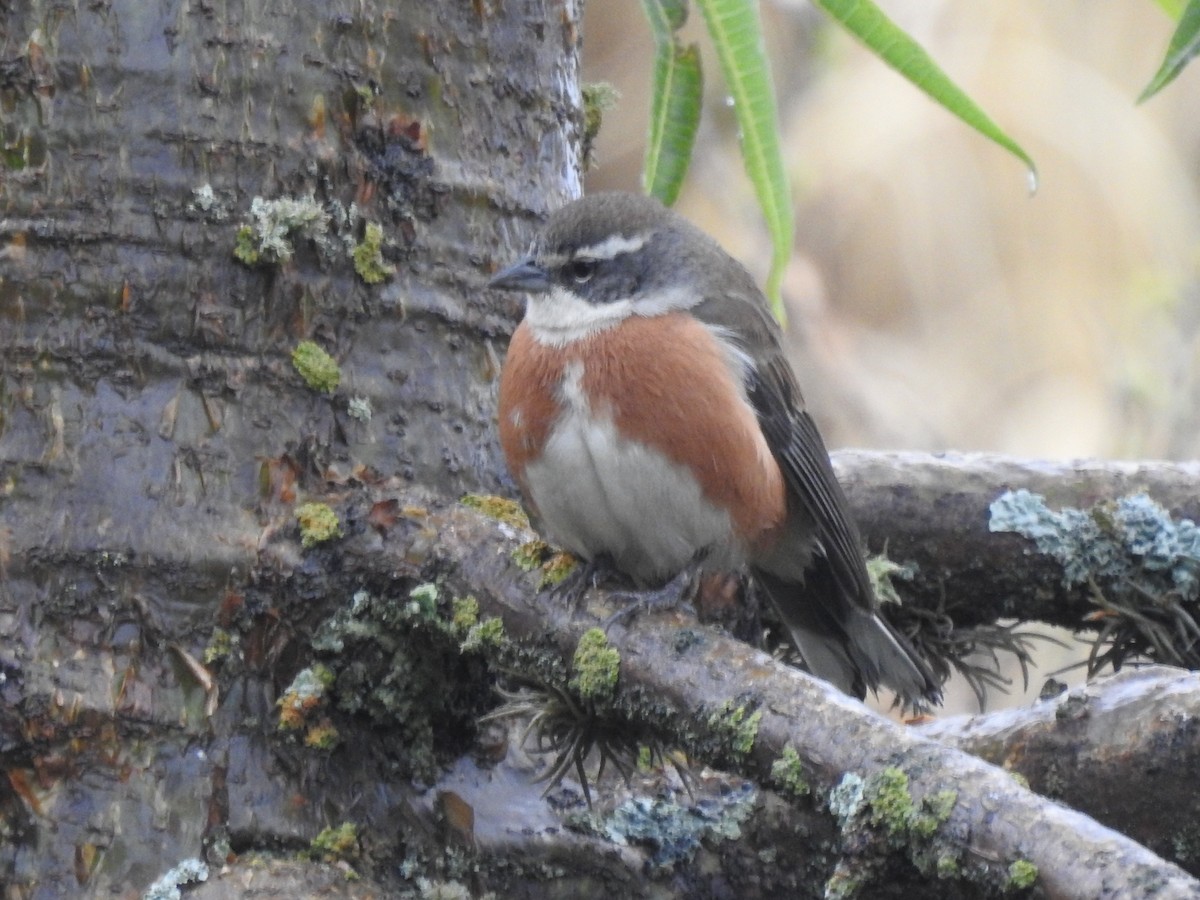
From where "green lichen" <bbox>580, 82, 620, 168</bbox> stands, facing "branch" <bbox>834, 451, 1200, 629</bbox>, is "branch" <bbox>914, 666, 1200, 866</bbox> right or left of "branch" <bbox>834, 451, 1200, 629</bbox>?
right

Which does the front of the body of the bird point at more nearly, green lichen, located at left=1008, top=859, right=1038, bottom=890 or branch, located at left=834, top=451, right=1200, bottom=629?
the green lichen

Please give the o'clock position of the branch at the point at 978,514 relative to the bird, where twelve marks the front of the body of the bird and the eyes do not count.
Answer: The branch is roughly at 7 o'clock from the bird.

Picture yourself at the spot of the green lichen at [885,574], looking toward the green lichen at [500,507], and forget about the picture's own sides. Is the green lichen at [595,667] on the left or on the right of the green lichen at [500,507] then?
left

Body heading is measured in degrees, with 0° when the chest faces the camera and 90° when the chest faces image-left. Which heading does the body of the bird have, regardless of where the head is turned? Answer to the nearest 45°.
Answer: approximately 45°

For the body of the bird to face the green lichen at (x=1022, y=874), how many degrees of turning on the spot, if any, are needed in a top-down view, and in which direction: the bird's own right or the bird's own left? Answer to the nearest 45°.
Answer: approximately 45° to the bird's own left

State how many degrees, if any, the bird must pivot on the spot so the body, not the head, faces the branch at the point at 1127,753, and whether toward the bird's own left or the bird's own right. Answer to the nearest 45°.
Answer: approximately 90° to the bird's own left
